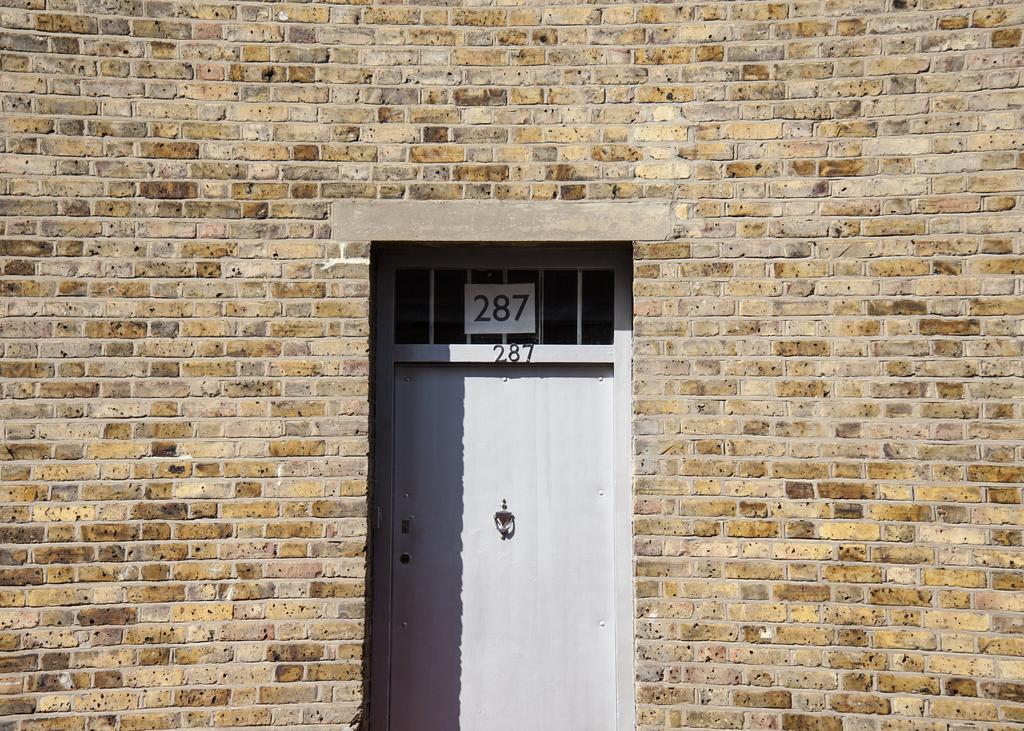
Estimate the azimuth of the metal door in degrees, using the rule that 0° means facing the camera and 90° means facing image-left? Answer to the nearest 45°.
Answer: approximately 0°
